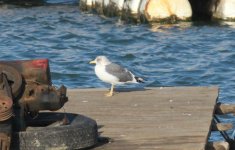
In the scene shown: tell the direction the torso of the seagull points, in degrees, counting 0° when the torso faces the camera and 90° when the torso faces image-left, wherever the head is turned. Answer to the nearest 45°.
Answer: approximately 90°

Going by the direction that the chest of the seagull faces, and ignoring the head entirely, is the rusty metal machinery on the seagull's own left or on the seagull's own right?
on the seagull's own left
